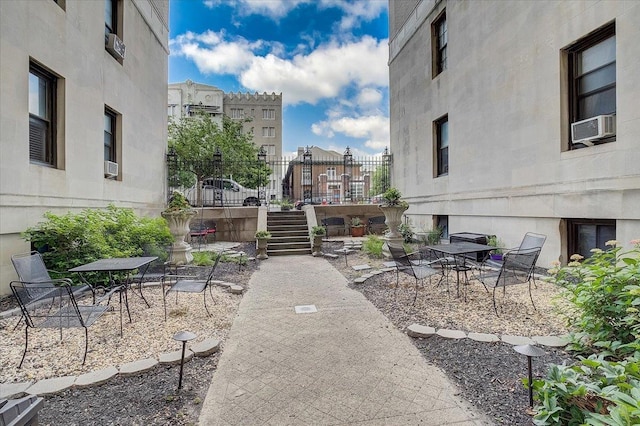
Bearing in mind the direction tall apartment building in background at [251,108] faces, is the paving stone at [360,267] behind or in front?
in front

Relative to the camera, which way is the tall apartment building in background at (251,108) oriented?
toward the camera

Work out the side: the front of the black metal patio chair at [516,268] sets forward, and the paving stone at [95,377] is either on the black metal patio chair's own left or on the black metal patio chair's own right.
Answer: on the black metal patio chair's own left

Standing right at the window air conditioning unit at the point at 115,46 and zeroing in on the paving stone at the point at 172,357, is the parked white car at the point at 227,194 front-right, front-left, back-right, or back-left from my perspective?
back-left

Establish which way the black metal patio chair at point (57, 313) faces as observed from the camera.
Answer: facing away from the viewer and to the right of the viewer

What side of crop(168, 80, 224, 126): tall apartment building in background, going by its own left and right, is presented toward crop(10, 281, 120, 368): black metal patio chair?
front

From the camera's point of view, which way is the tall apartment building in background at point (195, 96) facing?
toward the camera

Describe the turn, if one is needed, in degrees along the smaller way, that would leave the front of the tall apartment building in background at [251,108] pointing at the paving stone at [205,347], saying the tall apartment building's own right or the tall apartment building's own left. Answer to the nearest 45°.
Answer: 0° — it already faces it
